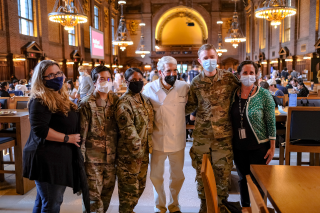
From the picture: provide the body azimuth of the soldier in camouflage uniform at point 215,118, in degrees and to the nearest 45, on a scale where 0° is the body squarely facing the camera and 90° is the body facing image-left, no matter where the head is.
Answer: approximately 0°

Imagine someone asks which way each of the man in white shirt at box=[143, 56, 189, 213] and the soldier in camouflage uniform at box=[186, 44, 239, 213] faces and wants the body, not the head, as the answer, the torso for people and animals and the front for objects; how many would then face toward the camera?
2

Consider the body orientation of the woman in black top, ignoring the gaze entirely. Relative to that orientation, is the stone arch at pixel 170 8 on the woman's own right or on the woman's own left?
on the woman's own left

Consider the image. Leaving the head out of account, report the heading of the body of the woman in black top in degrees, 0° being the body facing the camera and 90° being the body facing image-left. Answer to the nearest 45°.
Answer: approximately 315°
